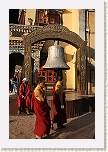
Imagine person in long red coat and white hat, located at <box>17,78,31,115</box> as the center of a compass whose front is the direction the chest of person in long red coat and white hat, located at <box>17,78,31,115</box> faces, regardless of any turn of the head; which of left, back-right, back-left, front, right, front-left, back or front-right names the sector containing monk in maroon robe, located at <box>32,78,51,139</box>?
front

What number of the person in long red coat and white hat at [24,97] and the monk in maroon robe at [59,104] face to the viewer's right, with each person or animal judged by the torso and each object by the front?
1

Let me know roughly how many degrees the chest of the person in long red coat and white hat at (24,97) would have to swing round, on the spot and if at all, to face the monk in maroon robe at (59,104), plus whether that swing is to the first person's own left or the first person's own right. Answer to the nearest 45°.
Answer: approximately 45° to the first person's own left

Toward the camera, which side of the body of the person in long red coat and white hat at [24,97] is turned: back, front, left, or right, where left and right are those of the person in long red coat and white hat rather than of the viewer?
front

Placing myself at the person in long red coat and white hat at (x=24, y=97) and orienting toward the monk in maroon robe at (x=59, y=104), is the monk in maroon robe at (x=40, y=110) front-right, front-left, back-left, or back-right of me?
front-right
